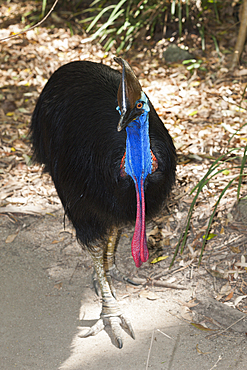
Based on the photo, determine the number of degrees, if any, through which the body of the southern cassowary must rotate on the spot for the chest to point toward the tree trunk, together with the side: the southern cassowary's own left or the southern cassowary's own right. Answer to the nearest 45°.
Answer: approximately 90° to the southern cassowary's own left

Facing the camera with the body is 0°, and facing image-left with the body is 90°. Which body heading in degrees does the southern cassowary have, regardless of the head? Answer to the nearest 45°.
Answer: approximately 315°

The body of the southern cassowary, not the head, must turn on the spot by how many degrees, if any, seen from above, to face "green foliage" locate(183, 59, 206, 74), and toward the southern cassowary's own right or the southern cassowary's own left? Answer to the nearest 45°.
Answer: approximately 135° to the southern cassowary's own left

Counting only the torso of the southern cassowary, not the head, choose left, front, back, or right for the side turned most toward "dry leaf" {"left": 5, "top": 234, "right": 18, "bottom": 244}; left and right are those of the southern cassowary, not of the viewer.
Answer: back
